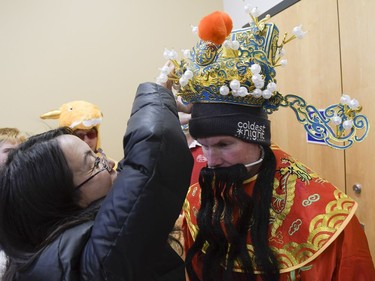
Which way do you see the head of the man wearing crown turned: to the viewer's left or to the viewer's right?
to the viewer's left

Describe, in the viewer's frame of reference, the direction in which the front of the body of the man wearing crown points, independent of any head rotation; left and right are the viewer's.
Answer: facing the viewer and to the left of the viewer

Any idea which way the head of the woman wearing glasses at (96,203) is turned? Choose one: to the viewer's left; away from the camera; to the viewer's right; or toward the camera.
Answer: to the viewer's right
